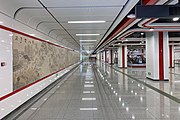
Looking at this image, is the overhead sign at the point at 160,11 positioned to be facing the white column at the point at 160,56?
no

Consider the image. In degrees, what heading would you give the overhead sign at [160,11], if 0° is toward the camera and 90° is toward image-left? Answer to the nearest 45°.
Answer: approximately 0°
